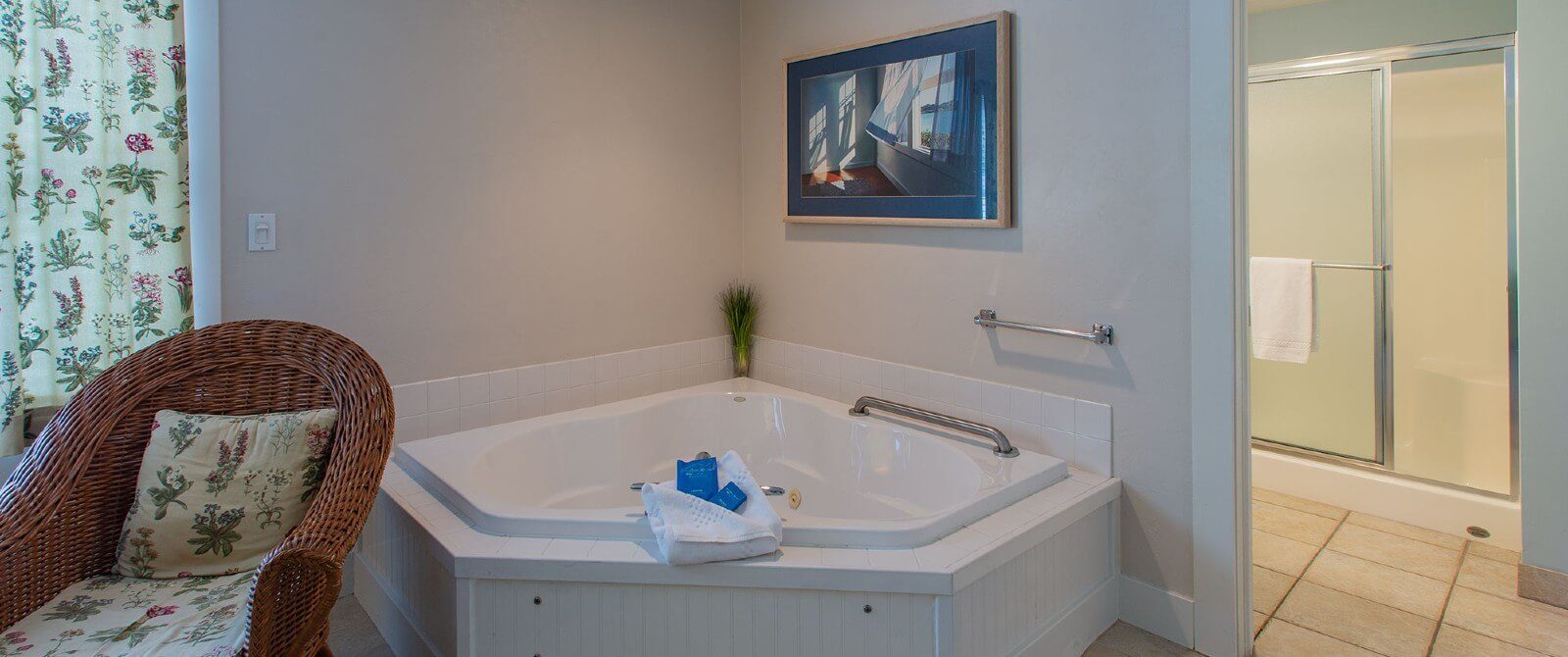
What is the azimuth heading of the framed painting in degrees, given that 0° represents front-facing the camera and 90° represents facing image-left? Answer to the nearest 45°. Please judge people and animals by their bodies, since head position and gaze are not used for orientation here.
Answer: approximately 45°

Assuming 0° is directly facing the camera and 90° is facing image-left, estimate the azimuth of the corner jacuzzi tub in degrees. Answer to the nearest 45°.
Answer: approximately 0°
